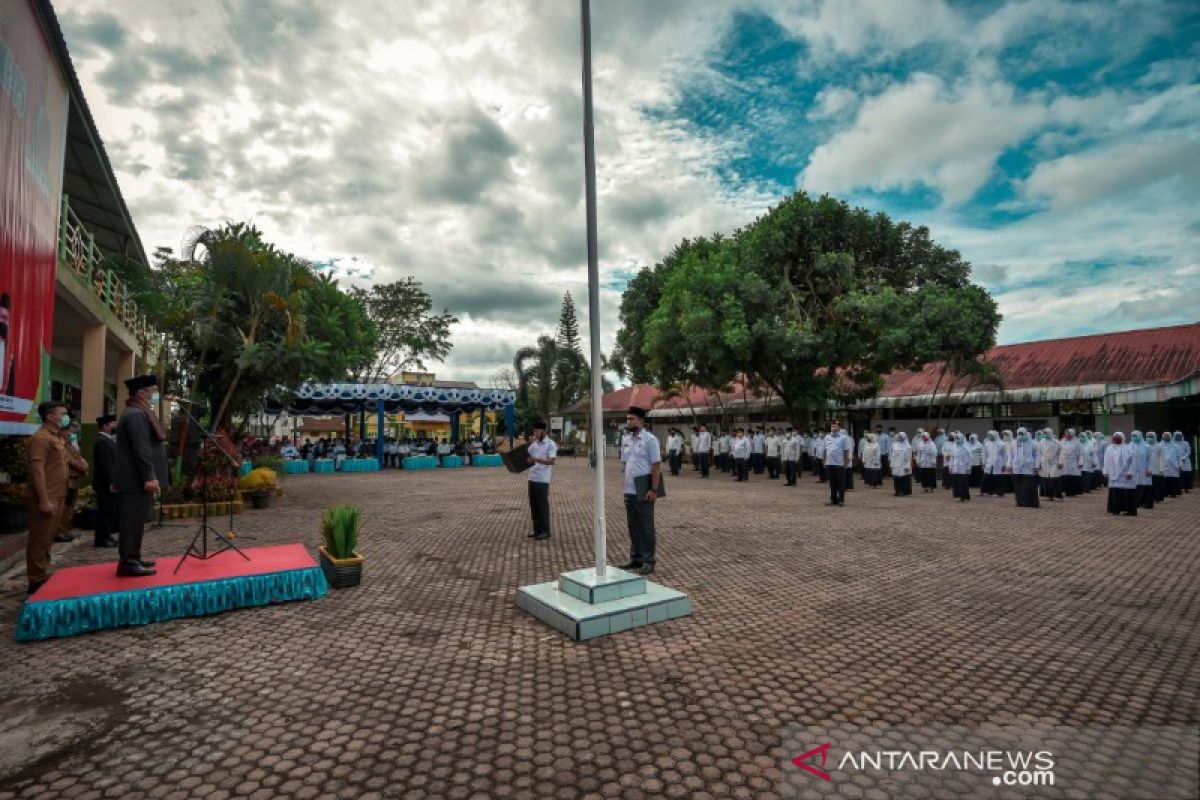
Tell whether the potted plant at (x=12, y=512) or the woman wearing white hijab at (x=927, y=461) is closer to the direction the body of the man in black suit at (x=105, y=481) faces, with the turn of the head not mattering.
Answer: the woman wearing white hijab

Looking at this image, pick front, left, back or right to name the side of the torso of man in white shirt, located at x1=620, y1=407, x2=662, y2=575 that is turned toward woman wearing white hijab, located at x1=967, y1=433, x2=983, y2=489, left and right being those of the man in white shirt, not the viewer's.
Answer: back

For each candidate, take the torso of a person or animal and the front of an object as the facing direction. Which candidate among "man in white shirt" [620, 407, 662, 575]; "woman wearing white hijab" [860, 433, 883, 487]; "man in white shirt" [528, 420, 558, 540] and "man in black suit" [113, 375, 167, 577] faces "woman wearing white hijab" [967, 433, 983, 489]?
the man in black suit

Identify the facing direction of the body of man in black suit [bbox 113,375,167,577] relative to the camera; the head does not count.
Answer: to the viewer's right

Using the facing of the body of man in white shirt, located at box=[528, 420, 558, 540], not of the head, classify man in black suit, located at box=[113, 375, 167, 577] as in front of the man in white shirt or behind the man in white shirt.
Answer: in front

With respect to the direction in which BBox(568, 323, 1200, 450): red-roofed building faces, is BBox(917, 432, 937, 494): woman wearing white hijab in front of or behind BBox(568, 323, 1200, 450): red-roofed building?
in front

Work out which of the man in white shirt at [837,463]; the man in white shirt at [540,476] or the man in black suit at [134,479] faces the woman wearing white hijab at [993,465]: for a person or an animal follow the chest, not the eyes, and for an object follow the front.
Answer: the man in black suit

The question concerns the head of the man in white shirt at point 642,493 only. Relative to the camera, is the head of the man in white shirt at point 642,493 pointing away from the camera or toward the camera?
toward the camera

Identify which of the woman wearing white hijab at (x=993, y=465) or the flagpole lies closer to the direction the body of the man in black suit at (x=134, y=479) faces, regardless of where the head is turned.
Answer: the woman wearing white hijab

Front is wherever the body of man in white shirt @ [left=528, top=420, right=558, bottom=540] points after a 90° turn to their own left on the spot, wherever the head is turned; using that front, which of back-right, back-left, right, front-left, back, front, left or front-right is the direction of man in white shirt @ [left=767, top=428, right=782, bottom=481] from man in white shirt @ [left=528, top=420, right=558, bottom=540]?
left

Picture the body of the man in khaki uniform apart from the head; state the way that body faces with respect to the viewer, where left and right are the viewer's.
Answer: facing to the right of the viewer

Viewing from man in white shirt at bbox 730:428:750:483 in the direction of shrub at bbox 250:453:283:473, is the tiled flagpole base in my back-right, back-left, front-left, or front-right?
front-left

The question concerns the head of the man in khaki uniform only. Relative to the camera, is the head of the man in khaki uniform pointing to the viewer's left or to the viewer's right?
to the viewer's right

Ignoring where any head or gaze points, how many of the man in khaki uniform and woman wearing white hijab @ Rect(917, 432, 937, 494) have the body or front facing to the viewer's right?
1

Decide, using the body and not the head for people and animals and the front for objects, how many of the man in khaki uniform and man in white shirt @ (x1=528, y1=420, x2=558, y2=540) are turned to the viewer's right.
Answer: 1

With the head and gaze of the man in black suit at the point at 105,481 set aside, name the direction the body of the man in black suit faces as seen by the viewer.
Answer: to the viewer's right

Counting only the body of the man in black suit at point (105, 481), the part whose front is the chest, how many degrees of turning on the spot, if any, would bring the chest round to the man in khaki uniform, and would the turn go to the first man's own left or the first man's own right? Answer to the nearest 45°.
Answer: approximately 90° to the first man's own right

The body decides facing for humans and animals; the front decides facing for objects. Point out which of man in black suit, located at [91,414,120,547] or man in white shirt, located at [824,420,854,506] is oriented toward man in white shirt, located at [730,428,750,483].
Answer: the man in black suit

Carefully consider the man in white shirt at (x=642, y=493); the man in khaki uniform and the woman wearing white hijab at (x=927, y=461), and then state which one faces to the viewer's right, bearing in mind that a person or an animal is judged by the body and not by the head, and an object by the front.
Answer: the man in khaki uniform

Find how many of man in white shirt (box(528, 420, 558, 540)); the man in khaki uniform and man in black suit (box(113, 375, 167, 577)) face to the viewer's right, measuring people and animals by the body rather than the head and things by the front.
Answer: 2
